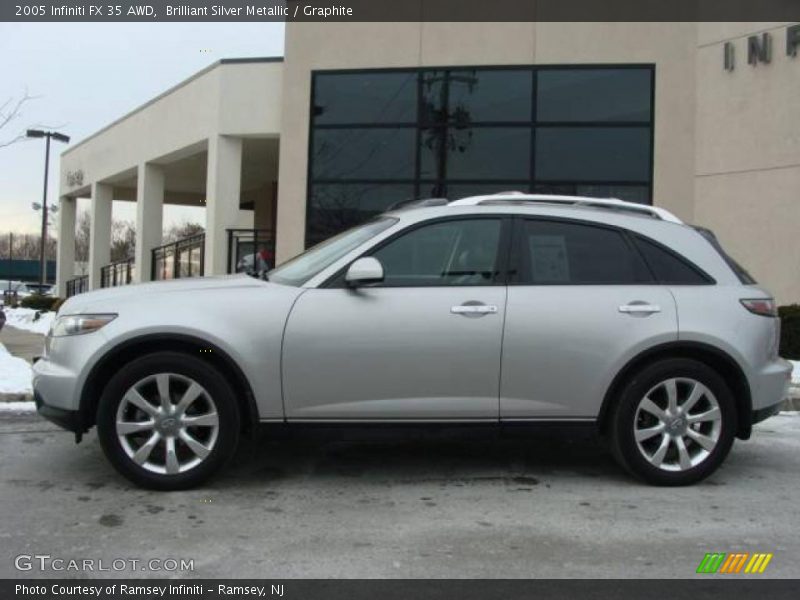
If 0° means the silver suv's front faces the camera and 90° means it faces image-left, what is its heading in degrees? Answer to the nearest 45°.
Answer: approximately 90°

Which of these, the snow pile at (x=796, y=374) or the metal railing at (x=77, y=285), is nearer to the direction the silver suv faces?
the metal railing

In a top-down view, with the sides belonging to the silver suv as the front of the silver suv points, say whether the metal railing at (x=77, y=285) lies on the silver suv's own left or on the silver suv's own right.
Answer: on the silver suv's own right

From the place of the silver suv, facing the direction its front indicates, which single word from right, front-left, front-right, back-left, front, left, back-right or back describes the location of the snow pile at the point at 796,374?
back-right
